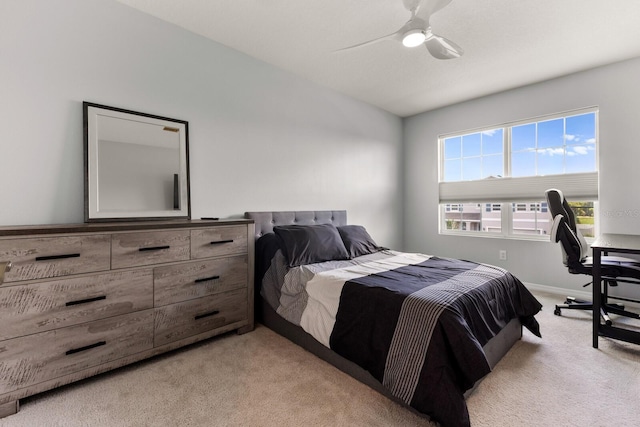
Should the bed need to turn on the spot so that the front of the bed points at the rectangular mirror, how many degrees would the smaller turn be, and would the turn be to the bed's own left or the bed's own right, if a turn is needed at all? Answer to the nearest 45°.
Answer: approximately 135° to the bed's own right

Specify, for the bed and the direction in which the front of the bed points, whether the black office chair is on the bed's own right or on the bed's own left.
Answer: on the bed's own left

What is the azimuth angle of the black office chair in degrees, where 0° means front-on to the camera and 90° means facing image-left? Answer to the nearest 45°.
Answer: approximately 270°

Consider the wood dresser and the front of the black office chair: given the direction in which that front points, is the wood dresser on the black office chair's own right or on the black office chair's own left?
on the black office chair's own right

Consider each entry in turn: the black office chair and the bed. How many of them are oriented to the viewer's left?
0

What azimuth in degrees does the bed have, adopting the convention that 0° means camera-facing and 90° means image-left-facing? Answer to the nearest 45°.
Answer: approximately 315°
